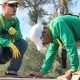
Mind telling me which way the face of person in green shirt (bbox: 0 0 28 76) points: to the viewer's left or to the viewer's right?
to the viewer's right

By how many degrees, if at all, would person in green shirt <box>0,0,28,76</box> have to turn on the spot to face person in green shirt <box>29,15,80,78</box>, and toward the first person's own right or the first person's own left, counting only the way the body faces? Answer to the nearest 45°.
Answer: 0° — they already face them

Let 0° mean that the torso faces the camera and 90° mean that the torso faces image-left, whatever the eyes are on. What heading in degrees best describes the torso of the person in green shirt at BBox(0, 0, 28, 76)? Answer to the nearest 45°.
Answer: approximately 315°
